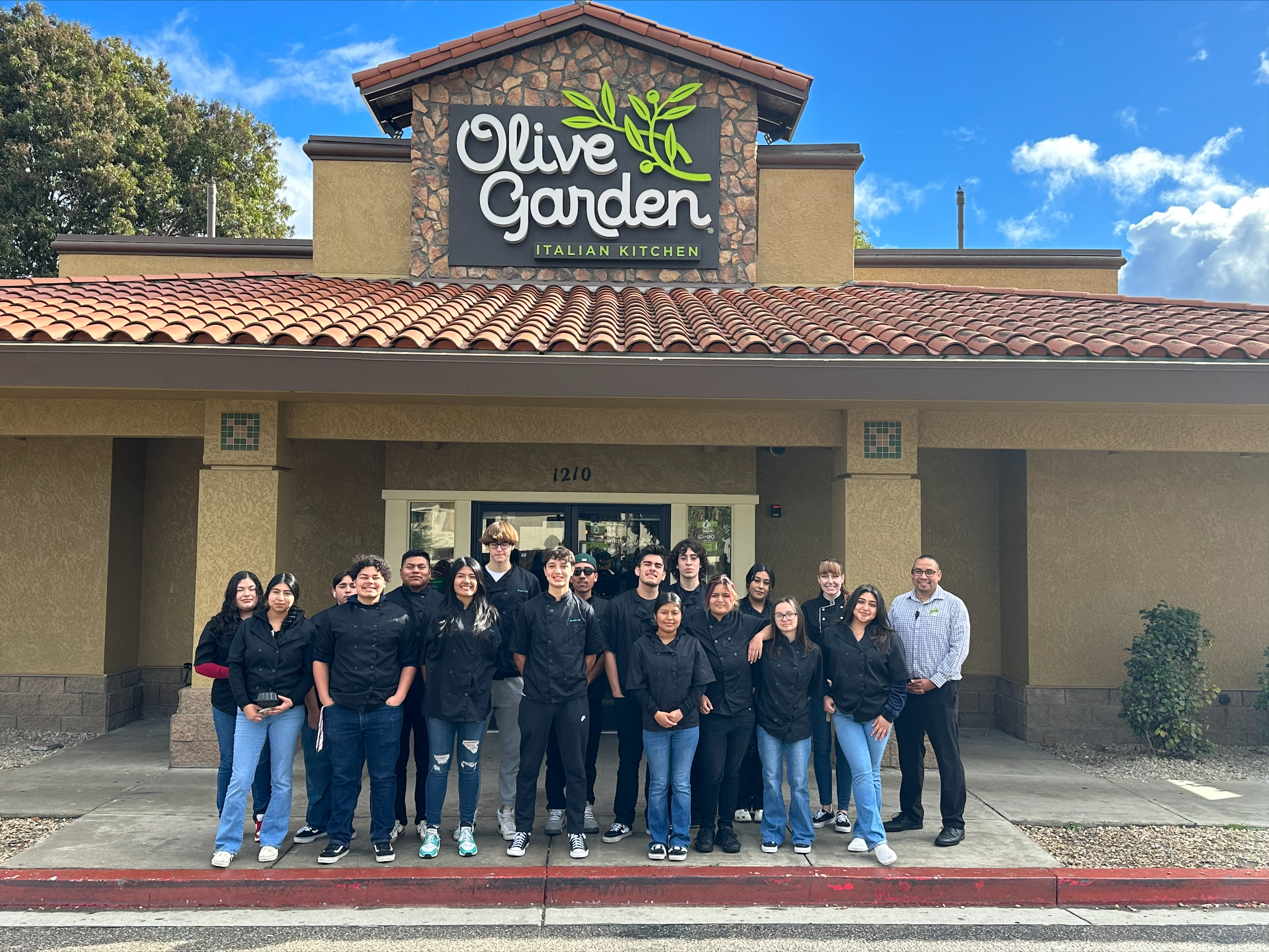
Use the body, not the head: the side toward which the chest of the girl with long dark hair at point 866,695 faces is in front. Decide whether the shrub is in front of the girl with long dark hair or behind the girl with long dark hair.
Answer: behind

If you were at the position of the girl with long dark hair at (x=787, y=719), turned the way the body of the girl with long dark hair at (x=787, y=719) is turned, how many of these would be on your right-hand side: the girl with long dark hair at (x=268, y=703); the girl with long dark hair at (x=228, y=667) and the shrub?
2

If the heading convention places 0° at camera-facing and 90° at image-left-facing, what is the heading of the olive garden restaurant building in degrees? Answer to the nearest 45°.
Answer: approximately 0°

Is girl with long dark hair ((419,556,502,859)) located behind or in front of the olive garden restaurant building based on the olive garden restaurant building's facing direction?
in front

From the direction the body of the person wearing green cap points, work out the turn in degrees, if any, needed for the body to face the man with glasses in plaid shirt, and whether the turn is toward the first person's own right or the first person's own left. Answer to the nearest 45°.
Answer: approximately 90° to the first person's own left

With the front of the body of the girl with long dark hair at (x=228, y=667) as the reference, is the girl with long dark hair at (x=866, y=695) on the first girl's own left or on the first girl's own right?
on the first girl's own left
